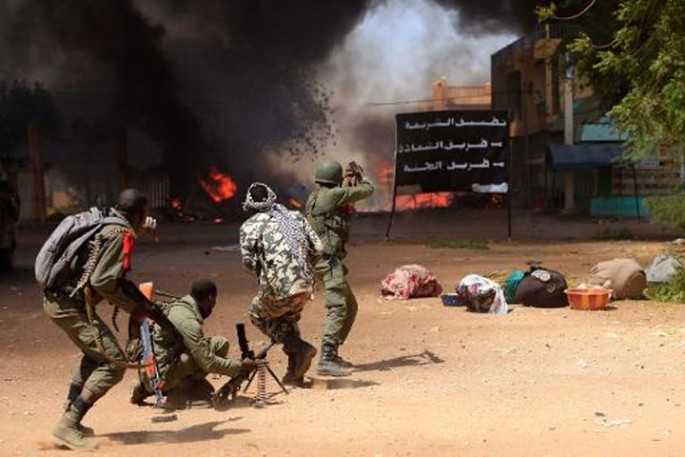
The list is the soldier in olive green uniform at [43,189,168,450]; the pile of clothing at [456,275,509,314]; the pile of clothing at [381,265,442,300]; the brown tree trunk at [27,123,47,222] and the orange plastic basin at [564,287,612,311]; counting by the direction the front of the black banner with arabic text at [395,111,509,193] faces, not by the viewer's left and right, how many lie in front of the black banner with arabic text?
4

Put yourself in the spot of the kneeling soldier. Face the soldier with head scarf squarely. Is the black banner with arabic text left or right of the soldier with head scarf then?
left

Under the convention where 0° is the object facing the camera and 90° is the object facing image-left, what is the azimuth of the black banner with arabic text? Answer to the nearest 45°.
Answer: approximately 0°

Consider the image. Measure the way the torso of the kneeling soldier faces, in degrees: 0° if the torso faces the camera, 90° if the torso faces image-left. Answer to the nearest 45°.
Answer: approximately 270°

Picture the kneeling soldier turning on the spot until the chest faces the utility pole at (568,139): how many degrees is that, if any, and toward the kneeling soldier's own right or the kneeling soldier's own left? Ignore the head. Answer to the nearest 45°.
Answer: approximately 45° to the kneeling soldier's own left

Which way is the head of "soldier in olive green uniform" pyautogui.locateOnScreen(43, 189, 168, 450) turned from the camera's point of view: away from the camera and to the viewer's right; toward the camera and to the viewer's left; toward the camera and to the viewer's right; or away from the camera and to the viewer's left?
away from the camera and to the viewer's right
